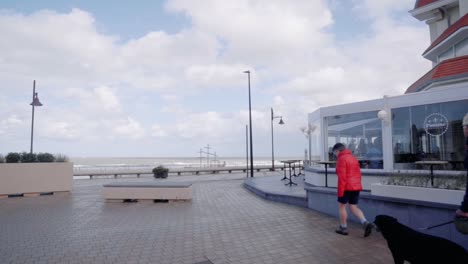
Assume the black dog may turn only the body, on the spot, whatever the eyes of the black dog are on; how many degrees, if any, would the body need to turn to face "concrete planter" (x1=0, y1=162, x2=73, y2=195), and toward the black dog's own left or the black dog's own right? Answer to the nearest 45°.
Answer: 0° — it already faces it

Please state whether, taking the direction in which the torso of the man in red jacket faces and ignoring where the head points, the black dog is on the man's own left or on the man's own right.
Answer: on the man's own left

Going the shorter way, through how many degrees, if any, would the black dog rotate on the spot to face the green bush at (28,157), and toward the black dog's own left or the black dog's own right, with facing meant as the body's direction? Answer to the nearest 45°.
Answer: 0° — it already faces it

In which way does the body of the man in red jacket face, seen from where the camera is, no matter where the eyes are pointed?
to the viewer's left

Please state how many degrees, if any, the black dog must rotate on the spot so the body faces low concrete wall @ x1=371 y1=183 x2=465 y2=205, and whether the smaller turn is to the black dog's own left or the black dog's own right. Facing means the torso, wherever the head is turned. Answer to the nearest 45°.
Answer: approximately 90° to the black dog's own right

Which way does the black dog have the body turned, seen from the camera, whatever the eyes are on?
to the viewer's left

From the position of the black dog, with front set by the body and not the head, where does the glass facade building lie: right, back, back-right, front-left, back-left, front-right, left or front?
right

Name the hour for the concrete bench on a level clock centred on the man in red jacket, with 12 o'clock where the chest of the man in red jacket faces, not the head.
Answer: The concrete bench is roughly at 1 o'clock from the man in red jacket.

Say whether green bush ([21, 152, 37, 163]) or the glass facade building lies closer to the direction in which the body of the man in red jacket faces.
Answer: the green bush

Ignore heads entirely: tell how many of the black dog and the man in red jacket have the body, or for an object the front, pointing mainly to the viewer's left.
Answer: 2
